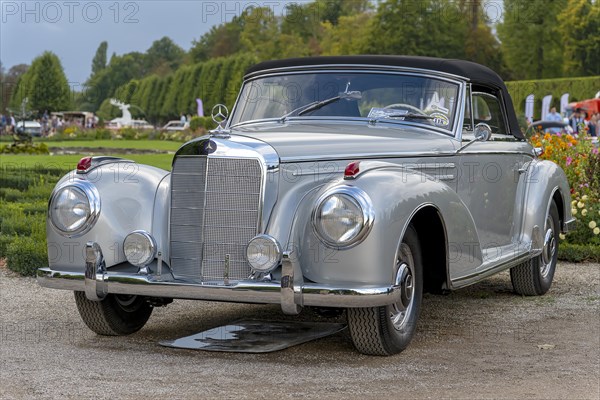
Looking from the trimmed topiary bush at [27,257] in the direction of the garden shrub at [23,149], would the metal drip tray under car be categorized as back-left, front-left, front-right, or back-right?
back-right

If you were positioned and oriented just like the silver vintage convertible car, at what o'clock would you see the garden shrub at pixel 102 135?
The garden shrub is roughly at 4 o'clock from the silver vintage convertible car.

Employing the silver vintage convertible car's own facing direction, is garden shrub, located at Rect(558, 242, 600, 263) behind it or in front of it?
behind

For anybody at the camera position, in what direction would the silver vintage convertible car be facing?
facing the viewer and to the left of the viewer

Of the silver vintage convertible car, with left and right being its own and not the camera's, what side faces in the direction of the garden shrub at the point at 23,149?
right

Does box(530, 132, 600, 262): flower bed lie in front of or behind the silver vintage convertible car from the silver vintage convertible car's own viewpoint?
behind
